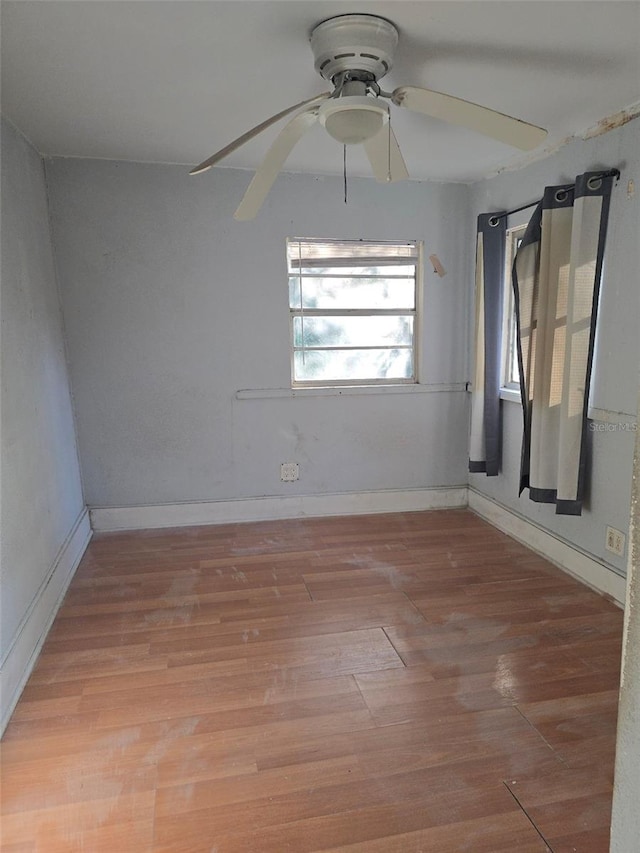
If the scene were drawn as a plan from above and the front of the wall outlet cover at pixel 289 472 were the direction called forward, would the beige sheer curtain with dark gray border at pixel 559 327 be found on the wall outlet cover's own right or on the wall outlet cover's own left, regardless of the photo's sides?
on the wall outlet cover's own left

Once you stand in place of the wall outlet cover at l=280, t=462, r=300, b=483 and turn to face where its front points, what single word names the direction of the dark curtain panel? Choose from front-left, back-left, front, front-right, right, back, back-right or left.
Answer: left

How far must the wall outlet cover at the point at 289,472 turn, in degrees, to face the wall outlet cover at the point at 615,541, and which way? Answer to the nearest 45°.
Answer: approximately 45° to its left

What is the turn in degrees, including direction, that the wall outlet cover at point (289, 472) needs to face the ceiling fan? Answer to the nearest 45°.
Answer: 0° — it already faces it

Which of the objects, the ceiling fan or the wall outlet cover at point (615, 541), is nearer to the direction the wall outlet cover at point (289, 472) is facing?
the ceiling fan

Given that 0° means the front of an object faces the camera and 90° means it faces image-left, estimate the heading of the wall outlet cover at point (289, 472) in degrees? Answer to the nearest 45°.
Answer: approximately 0°
